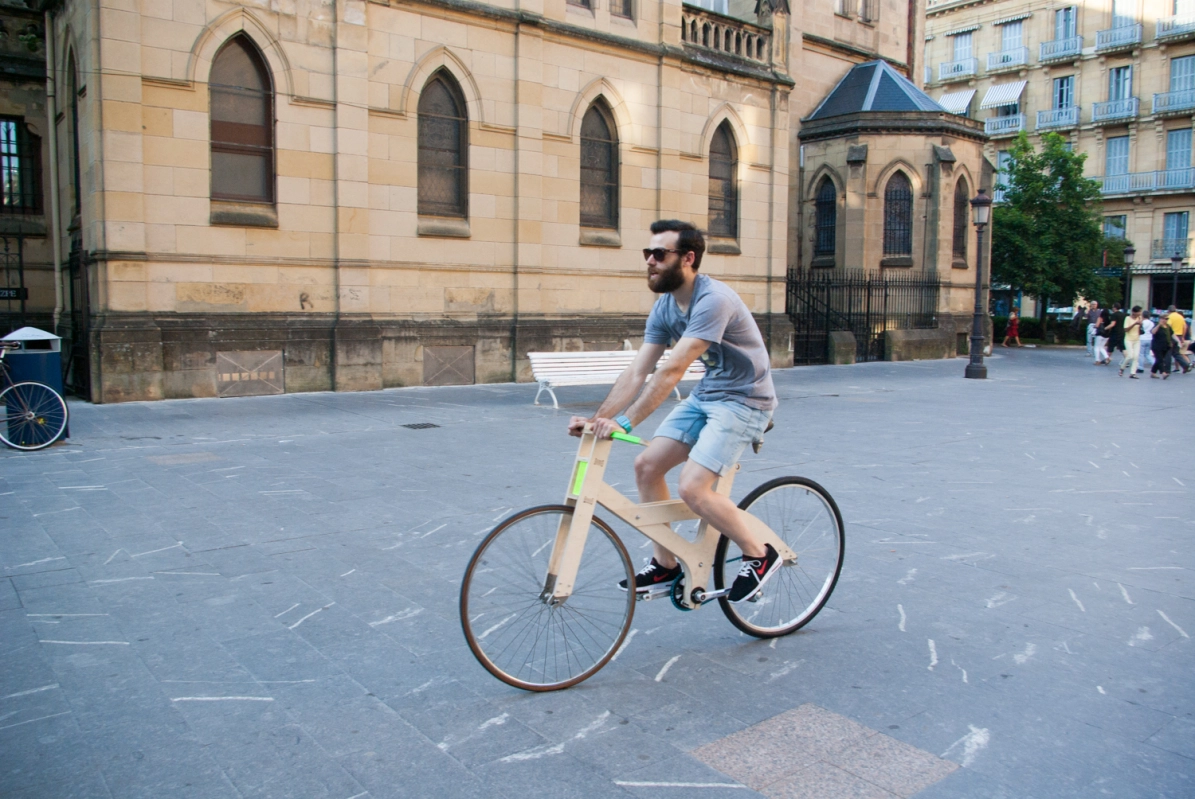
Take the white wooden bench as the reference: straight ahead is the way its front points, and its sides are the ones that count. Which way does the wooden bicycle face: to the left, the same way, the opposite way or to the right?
to the right

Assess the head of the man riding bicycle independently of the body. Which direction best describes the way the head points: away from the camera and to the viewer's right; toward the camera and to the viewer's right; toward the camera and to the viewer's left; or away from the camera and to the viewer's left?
toward the camera and to the viewer's left

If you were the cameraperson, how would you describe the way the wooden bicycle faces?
facing the viewer and to the left of the viewer

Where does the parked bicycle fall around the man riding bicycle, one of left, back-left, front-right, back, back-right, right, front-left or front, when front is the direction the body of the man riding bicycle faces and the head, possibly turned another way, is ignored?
right

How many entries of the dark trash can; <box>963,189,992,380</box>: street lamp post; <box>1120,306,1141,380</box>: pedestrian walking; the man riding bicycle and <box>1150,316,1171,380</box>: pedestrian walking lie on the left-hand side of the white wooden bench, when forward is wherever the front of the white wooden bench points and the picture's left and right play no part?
3

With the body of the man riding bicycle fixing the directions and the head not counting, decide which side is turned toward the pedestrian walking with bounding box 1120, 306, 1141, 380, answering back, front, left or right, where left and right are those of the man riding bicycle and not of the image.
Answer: back

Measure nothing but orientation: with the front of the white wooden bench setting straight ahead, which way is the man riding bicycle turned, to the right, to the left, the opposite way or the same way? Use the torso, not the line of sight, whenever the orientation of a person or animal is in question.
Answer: to the right

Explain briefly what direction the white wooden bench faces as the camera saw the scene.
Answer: facing the viewer and to the right of the viewer

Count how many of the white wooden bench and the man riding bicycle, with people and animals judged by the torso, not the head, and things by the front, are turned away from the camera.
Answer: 0

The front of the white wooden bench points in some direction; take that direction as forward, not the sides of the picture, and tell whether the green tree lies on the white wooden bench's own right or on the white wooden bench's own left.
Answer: on the white wooden bench's own left

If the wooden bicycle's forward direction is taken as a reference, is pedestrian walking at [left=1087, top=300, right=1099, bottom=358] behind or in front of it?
behind

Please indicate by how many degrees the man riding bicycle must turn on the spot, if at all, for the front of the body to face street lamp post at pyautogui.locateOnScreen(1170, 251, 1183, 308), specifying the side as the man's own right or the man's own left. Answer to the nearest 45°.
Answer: approximately 180°

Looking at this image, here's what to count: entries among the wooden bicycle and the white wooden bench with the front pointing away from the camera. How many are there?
0

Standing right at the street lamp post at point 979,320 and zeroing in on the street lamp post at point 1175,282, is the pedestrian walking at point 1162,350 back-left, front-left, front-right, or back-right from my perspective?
front-right

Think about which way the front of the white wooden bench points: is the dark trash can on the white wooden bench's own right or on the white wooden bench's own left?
on the white wooden bench's own right

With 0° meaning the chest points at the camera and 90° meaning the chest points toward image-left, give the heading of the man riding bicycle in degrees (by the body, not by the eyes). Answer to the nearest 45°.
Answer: approximately 45°

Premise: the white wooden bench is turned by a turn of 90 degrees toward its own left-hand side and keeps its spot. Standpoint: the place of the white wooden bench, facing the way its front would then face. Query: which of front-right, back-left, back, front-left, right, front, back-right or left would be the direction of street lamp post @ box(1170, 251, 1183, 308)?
front

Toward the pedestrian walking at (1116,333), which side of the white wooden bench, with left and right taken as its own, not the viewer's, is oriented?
left
